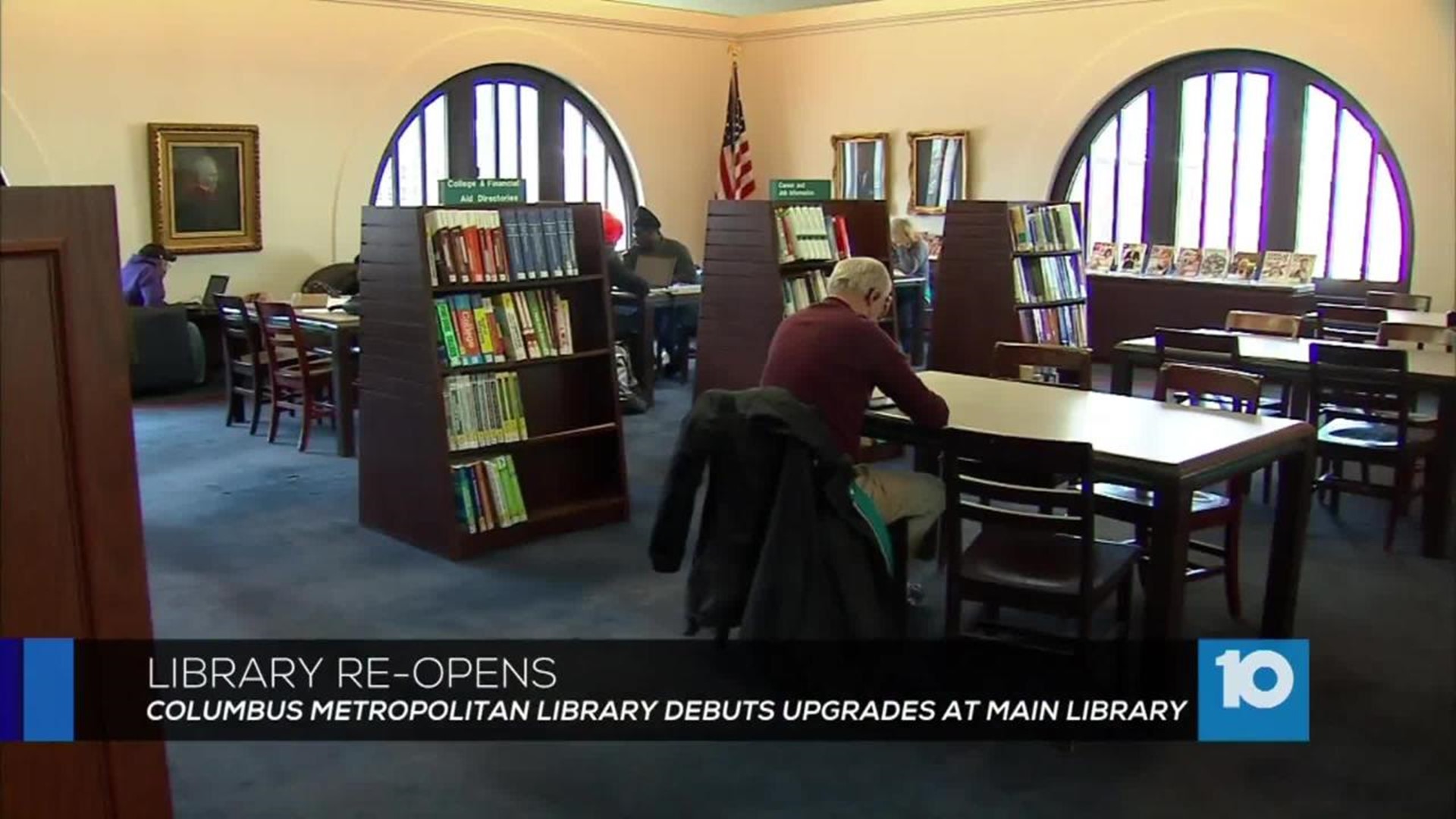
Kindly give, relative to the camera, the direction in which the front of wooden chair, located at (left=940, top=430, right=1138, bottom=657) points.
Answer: facing away from the viewer and to the right of the viewer

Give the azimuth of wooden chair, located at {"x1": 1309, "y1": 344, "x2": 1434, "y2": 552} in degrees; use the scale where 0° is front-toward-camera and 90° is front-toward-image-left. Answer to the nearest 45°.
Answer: approximately 225°

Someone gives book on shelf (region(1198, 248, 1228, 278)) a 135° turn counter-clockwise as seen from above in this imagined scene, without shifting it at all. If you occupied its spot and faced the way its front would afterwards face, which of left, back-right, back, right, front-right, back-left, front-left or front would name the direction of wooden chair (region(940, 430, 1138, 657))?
back-right

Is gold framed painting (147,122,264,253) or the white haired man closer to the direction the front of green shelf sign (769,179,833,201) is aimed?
the white haired man

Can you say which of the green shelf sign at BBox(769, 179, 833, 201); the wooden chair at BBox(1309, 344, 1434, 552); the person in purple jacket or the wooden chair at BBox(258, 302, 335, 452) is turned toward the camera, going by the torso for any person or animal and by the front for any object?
the green shelf sign

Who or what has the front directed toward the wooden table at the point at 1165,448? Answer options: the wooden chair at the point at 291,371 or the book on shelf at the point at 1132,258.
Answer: the book on shelf

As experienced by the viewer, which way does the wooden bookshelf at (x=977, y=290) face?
facing the viewer and to the right of the viewer

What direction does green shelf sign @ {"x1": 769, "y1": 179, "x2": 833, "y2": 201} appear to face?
toward the camera

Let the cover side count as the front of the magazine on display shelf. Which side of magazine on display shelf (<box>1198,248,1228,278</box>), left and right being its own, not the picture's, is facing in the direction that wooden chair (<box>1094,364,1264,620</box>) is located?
front

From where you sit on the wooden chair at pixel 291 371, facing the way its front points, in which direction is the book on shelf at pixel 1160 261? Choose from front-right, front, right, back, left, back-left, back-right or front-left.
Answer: front-right

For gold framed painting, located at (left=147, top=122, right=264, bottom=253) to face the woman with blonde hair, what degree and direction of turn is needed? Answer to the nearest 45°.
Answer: approximately 45° to its left

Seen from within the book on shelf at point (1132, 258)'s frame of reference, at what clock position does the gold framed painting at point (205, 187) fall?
The gold framed painting is roughly at 2 o'clock from the book on shelf.

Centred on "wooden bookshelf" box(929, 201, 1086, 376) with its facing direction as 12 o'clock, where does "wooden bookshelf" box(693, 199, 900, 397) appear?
"wooden bookshelf" box(693, 199, 900, 397) is roughly at 3 o'clock from "wooden bookshelf" box(929, 201, 1086, 376).

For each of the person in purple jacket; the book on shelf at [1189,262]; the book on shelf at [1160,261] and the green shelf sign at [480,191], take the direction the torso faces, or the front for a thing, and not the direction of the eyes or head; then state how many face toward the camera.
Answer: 3

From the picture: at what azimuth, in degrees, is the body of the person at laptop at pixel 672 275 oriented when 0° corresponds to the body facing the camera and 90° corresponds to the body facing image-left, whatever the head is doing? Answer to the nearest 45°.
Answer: approximately 45°

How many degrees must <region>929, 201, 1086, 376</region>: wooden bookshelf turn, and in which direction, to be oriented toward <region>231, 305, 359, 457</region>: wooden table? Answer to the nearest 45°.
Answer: approximately 90° to its right

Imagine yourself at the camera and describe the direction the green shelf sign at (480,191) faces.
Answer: facing the viewer

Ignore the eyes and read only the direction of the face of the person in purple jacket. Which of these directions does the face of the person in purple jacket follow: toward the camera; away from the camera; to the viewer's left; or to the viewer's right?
to the viewer's right
